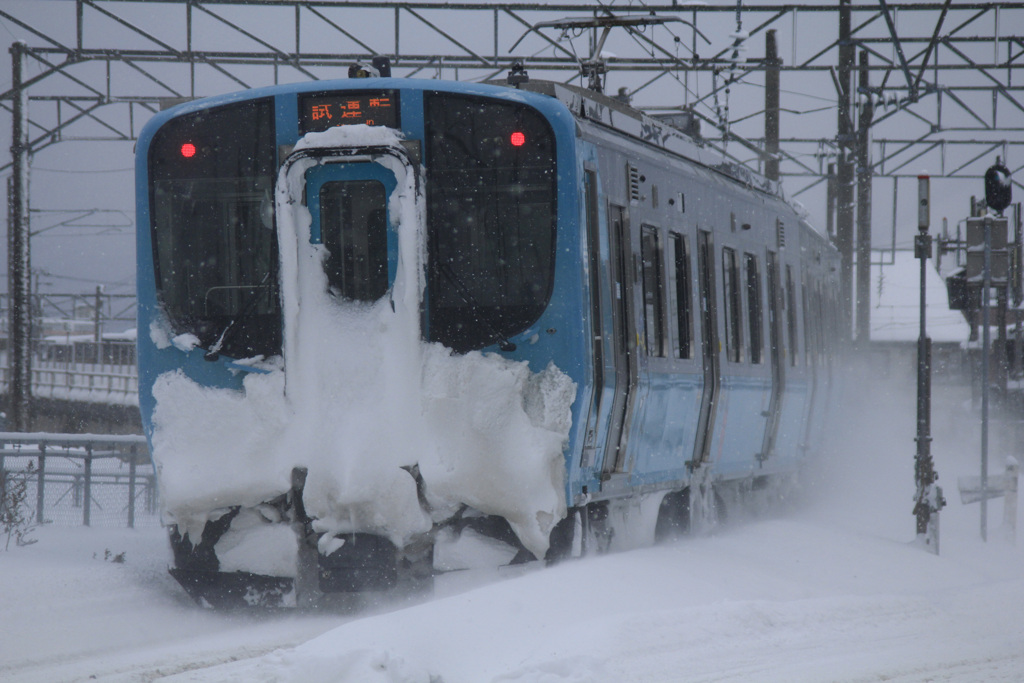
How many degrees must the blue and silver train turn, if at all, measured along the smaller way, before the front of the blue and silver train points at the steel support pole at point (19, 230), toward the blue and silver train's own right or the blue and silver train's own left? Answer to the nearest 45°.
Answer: approximately 90° to the blue and silver train's own right

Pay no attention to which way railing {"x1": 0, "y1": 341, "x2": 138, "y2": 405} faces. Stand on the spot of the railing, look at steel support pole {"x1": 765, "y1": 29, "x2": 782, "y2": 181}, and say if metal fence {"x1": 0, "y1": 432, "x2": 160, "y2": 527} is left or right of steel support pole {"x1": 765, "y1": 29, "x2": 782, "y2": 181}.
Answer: right

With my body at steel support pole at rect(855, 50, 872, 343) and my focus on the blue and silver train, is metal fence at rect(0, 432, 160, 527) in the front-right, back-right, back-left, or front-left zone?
front-right

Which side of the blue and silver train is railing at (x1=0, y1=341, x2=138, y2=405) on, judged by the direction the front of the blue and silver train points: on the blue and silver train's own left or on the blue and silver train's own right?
on the blue and silver train's own right

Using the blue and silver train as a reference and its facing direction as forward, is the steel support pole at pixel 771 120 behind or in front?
behind

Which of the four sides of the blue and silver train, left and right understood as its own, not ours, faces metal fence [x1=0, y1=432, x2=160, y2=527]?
right

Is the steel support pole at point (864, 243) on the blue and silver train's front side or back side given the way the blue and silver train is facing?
on the back side

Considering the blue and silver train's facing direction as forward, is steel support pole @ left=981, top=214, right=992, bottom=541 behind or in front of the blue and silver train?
behind

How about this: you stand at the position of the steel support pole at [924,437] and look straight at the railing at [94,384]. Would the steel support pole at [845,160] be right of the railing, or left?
right
